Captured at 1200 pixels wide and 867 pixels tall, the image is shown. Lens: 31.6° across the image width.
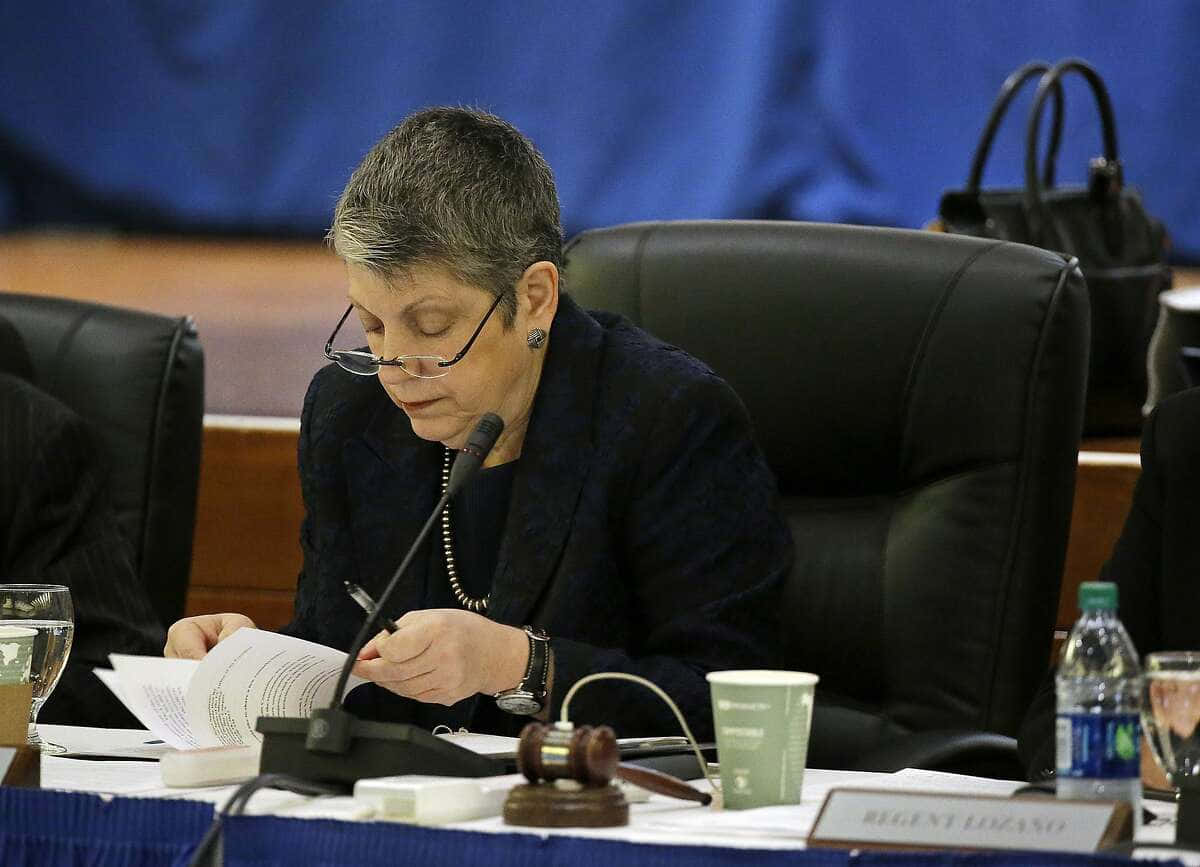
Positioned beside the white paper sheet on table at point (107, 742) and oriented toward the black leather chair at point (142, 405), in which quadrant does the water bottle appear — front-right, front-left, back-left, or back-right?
back-right

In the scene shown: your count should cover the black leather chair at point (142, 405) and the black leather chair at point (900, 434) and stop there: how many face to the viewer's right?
0

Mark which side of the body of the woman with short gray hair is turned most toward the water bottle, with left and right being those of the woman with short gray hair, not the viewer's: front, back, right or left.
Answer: left

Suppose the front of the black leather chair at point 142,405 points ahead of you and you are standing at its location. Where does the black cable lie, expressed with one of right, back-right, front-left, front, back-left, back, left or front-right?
front-left

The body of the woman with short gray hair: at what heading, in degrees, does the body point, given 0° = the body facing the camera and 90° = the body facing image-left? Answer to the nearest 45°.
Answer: approximately 45°

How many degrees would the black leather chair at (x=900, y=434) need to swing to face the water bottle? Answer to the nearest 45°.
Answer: approximately 45° to its left

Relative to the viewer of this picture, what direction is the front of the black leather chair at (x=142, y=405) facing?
facing the viewer and to the left of the viewer

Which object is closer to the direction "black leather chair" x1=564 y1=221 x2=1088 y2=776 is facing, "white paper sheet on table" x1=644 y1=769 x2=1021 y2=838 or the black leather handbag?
the white paper sheet on table

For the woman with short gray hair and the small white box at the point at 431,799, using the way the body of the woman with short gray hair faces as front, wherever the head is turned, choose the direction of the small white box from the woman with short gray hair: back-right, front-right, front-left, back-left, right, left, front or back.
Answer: front-left

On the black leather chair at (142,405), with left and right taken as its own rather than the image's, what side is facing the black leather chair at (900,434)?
left

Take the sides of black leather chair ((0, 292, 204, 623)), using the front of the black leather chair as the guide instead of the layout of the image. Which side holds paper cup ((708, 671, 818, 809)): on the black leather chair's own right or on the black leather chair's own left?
on the black leather chair's own left

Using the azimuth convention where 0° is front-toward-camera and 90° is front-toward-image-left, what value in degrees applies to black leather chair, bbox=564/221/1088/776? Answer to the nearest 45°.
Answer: approximately 45°
